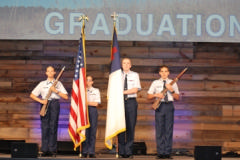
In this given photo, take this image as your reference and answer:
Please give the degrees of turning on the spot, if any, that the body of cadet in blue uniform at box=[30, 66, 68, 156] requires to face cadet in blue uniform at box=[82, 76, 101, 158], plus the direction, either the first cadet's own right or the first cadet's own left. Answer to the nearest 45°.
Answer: approximately 90° to the first cadet's own left

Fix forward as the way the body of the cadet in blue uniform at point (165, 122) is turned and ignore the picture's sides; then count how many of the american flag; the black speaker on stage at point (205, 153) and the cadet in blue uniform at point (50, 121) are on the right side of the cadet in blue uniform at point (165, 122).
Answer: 2

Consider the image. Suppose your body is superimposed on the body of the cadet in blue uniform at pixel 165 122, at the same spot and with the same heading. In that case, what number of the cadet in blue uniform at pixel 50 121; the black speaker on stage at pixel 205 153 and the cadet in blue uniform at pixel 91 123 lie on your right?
2

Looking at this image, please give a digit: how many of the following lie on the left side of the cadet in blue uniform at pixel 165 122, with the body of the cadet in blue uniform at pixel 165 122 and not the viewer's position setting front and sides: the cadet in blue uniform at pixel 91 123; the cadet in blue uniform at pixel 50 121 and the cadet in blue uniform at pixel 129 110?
0

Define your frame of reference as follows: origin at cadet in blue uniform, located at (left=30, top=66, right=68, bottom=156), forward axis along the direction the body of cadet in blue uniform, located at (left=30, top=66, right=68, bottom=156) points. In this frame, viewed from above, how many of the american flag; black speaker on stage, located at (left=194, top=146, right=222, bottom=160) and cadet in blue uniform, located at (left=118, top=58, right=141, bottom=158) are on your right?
0

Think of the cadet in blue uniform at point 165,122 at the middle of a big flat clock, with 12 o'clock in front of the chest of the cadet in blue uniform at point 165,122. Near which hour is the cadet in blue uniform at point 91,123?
the cadet in blue uniform at point 91,123 is roughly at 3 o'clock from the cadet in blue uniform at point 165,122.

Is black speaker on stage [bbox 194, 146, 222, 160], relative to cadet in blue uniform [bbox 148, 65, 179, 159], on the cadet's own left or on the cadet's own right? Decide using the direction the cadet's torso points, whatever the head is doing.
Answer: on the cadet's own left

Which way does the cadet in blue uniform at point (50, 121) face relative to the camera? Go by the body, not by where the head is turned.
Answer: toward the camera

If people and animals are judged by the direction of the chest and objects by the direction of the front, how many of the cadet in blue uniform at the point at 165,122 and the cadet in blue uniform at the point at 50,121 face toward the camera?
2

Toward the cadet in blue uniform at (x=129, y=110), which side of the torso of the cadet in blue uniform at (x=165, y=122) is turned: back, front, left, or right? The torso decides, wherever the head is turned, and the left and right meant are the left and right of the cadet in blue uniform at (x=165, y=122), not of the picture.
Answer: right

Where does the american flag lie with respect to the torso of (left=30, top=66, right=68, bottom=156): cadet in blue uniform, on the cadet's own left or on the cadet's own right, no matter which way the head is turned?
on the cadet's own left

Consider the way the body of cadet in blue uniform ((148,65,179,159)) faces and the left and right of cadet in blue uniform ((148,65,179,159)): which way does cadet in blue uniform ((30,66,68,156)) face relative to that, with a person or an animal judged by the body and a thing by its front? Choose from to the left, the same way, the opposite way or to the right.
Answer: the same way
